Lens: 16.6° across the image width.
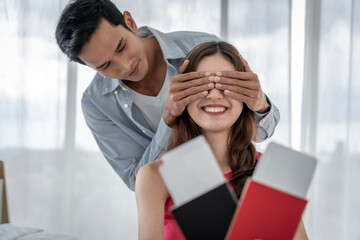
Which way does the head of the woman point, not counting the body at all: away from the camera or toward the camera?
toward the camera

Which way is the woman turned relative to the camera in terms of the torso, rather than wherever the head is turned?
toward the camera

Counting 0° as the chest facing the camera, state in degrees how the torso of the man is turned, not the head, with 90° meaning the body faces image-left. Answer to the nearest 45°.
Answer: approximately 0°

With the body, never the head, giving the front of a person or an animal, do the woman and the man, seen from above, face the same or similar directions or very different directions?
same or similar directions

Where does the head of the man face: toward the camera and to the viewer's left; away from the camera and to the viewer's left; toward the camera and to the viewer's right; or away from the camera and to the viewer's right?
toward the camera and to the viewer's right
